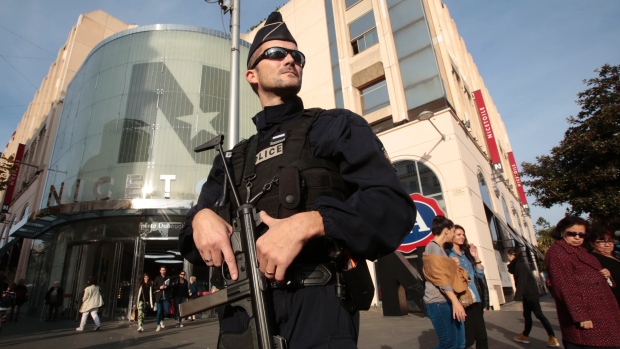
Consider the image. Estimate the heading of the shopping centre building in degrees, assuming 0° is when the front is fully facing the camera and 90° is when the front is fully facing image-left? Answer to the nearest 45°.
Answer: approximately 0°

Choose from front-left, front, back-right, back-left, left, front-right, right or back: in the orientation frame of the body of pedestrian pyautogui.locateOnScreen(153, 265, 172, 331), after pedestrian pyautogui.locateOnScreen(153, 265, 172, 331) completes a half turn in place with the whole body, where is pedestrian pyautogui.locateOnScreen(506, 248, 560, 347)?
back-right

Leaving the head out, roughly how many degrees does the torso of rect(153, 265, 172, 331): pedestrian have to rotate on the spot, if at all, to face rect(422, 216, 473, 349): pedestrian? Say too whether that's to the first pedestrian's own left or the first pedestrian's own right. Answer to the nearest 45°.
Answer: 0° — they already face them

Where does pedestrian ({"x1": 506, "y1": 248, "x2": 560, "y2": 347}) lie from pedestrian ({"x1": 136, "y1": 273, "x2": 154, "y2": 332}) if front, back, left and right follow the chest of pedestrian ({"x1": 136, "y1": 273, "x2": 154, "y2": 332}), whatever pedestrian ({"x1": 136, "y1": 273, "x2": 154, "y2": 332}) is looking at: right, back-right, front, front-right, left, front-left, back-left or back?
front-left
